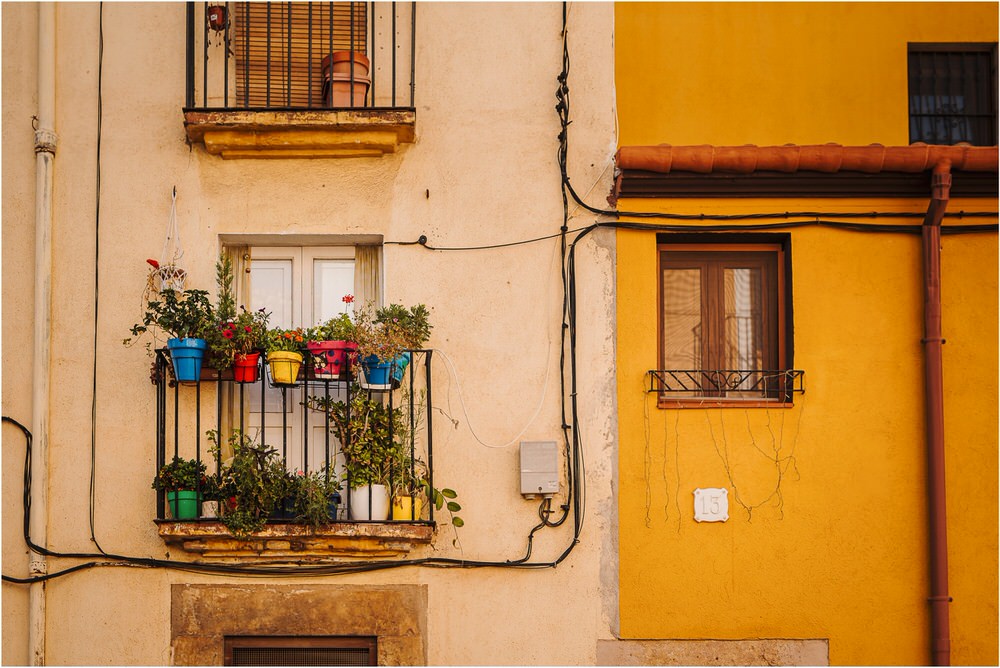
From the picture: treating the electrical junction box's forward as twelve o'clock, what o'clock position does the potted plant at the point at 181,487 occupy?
The potted plant is roughly at 3 o'clock from the electrical junction box.

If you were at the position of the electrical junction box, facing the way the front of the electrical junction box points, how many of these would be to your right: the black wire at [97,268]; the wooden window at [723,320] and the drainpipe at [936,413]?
1

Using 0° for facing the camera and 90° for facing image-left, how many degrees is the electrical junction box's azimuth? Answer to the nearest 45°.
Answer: approximately 0°

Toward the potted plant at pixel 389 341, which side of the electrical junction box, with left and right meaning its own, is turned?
right

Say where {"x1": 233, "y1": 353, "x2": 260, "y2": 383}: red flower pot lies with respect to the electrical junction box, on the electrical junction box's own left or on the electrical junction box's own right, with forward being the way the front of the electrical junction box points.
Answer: on the electrical junction box's own right

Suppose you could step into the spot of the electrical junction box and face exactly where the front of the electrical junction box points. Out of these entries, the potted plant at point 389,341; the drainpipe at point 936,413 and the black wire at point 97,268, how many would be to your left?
1

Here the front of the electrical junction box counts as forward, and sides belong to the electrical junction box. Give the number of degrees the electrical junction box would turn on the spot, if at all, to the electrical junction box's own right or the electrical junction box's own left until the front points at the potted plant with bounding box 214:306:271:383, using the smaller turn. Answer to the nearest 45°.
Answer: approximately 90° to the electrical junction box's own right

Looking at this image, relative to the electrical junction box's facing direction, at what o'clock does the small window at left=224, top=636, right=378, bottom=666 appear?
The small window is roughly at 3 o'clock from the electrical junction box.

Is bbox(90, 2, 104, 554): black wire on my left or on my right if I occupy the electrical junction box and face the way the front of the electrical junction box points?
on my right

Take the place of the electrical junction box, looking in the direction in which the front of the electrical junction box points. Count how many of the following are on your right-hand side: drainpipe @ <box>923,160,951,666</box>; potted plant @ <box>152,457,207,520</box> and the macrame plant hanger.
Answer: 2

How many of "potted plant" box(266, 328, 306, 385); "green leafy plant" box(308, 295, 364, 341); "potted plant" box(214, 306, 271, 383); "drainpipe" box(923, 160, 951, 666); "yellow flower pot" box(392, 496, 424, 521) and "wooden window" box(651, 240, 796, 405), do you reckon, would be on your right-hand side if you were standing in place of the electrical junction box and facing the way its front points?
4

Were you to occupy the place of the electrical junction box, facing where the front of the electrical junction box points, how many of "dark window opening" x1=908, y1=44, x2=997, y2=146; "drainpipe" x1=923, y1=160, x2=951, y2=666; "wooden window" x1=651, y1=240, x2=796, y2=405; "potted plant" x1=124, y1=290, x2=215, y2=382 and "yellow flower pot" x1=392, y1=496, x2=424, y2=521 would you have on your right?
2

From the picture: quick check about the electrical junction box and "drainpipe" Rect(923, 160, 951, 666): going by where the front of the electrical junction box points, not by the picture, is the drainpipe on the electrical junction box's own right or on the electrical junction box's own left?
on the electrical junction box's own left

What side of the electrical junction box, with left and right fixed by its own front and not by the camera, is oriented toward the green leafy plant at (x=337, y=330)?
right

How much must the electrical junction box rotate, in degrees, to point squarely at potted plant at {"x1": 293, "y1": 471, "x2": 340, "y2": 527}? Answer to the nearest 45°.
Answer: approximately 90° to its right

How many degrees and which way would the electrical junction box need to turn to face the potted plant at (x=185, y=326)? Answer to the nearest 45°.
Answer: approximately 90° to its right
